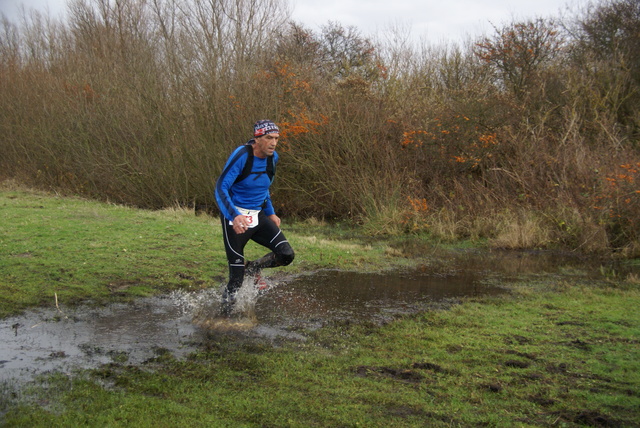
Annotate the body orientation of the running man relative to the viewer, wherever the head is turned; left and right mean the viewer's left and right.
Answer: facing the viewer and to the right of the viewer
